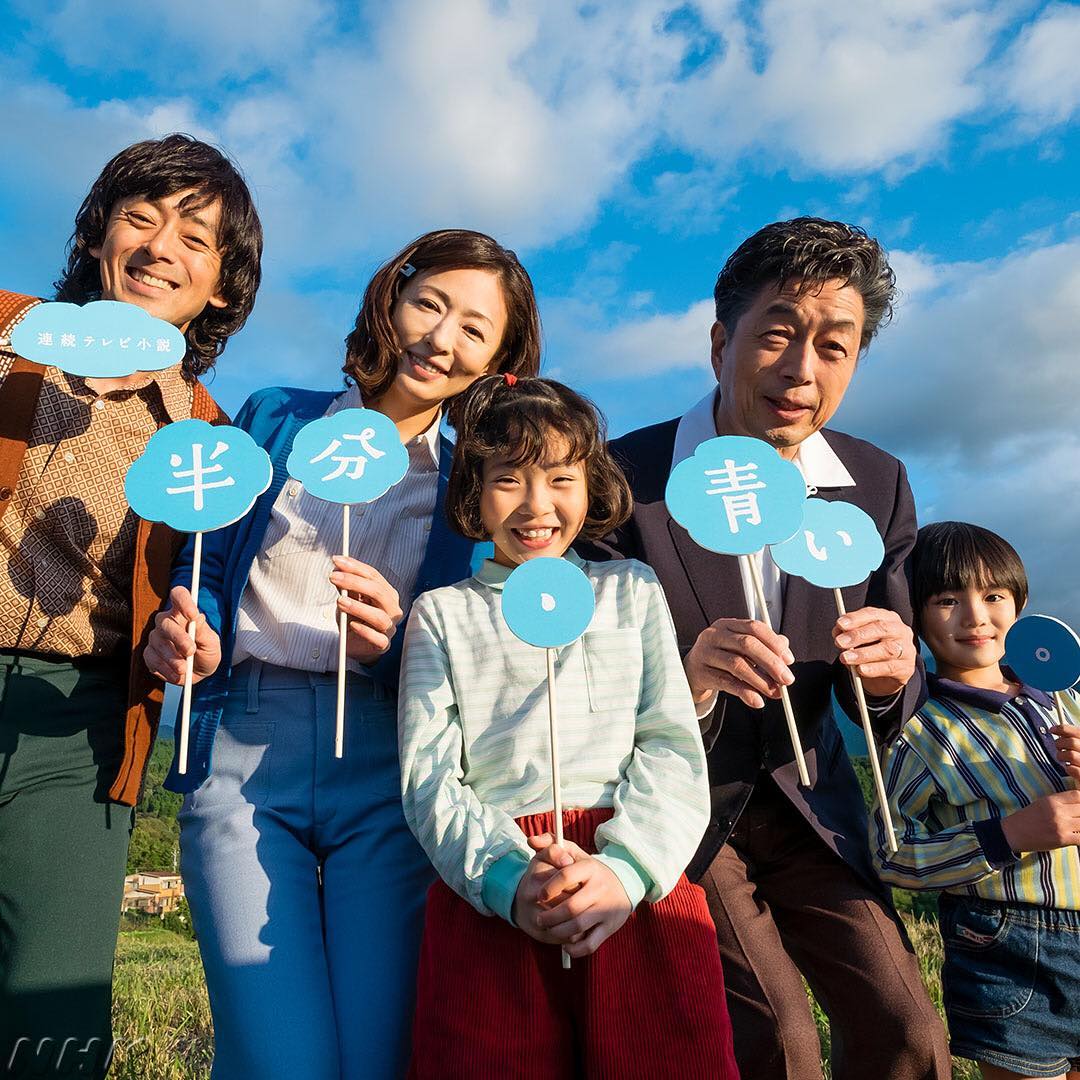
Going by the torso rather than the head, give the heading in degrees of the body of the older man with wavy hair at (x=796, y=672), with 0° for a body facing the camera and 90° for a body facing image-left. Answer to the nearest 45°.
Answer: approximately 0°

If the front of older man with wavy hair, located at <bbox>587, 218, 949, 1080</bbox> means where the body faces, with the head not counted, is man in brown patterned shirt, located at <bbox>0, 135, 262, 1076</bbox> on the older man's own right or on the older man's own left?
on the older man's own right

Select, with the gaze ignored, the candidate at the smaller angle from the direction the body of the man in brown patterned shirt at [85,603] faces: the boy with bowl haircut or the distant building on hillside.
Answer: the boy with bowl haircut

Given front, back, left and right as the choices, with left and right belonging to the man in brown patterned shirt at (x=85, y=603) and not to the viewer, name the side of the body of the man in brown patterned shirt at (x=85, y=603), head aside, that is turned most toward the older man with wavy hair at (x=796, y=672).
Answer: left

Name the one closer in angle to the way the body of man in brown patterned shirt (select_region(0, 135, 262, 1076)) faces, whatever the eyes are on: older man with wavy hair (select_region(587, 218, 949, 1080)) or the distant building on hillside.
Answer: the older man with wavy hair

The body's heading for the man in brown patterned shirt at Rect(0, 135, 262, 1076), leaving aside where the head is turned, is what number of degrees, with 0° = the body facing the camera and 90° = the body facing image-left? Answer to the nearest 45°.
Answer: approximately 0°

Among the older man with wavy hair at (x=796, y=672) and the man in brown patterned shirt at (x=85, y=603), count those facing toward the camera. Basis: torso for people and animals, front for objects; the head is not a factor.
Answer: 2

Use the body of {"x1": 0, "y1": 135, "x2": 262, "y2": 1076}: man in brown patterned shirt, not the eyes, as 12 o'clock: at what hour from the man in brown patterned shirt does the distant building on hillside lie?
The distant building on hillside is roughly at 6 o'clock from the man in brown patterned shirt.

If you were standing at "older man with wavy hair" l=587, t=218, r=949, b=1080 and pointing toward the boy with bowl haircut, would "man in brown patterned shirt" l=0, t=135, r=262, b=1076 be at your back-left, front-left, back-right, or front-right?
back-left

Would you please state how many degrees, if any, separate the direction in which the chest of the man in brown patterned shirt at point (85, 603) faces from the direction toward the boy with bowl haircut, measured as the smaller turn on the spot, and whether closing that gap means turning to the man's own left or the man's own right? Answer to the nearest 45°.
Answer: approximately 90° to the man's own left

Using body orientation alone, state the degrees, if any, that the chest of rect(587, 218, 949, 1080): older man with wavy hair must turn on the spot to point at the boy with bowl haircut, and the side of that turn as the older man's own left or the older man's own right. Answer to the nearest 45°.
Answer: approximately 135° to the older man's own left
